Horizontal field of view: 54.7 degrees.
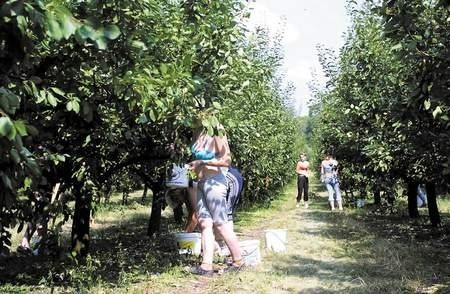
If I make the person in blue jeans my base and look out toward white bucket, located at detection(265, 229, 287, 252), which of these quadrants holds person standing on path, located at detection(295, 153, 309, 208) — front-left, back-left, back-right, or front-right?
back-right

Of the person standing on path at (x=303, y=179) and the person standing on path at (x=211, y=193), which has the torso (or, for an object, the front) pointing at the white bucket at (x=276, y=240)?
the person standing on path at (x=303, y=179)

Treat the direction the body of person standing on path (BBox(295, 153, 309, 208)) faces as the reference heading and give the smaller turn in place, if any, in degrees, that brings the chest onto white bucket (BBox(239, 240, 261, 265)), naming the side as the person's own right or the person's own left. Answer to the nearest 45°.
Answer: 0° — they already face it

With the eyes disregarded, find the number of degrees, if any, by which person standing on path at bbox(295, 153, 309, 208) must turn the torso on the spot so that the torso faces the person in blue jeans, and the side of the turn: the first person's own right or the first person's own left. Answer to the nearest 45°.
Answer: approximately 45° to the first person's own left

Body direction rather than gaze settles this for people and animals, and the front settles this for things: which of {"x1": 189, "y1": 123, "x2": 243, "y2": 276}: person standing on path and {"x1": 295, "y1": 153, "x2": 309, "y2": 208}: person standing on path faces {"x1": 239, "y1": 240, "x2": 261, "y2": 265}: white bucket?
{"x1": 295, "y1": 153, "x2": 309, "y2": 208}: person standing on path

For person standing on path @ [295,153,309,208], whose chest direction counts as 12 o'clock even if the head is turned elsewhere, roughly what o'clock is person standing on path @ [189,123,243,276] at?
person standing on path @ [189,123,243,276] is roughly at 12 o'clock from person standing on path @ [295,153,309,208].

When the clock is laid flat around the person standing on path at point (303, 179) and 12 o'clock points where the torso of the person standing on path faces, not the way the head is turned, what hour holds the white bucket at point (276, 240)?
The white bucket is roughly at 12 o'clock from the person standing on path.
